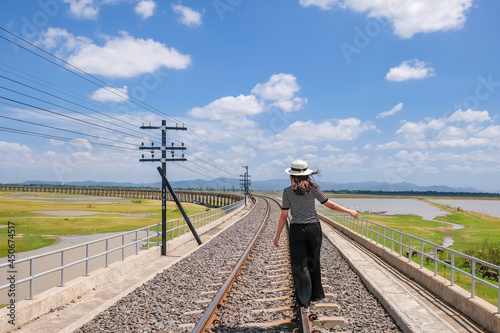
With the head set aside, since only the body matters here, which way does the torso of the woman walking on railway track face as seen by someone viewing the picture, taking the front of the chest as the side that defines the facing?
away from the camera

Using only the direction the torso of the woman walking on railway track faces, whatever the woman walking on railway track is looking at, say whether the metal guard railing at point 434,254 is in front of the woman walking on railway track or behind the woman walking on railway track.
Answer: in front

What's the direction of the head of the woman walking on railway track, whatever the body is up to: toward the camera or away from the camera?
away from the camera
